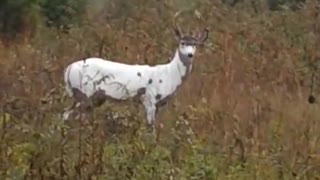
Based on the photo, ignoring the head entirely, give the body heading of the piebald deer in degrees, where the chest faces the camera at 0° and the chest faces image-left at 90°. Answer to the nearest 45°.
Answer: approximately 270°
